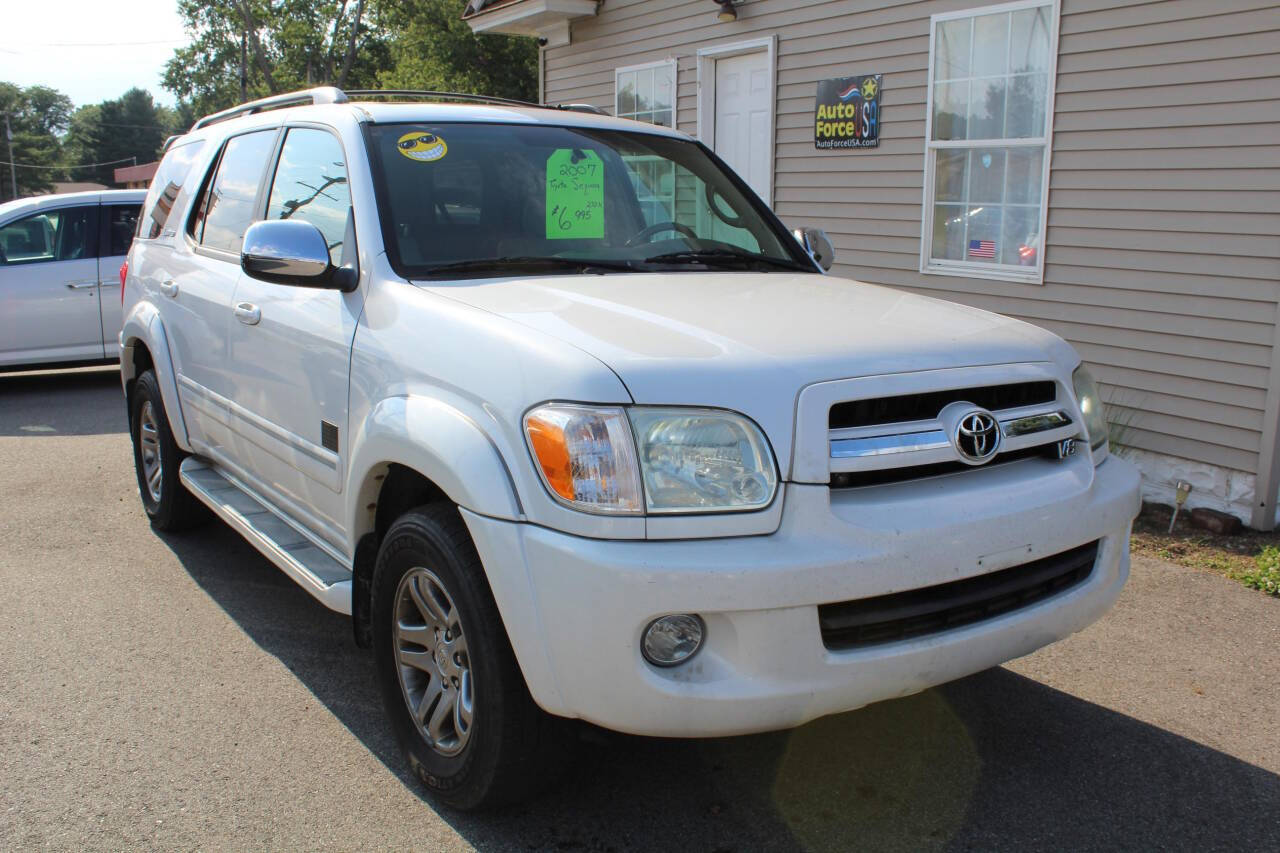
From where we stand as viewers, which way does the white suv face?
facing the viewer and to the right of the viewer

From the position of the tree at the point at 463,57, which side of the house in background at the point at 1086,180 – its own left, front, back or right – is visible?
right

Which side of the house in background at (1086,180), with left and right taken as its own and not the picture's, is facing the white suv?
front

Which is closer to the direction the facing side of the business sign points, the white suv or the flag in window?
the white suv

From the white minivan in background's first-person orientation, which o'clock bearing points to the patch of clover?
The patch of clover is roughly at 8 o'clock from the white minivan in background.

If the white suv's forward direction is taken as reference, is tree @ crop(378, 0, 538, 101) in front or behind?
behind

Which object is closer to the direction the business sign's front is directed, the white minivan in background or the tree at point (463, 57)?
the white minivan in background

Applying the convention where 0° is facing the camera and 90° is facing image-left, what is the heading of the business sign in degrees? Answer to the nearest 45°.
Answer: approximately 45°

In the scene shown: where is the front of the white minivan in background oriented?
to the viewer's left

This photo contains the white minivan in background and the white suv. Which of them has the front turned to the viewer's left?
the white minivan in background

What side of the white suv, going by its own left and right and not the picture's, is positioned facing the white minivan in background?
back

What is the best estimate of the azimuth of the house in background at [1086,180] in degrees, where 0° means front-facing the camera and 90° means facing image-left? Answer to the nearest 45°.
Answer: approximately 45°

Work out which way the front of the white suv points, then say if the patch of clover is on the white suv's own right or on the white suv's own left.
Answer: on the white suv's own left
